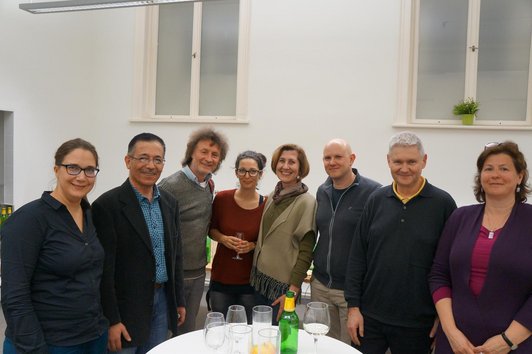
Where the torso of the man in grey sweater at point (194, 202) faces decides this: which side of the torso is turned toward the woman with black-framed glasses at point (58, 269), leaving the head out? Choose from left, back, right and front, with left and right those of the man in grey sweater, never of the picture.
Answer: right

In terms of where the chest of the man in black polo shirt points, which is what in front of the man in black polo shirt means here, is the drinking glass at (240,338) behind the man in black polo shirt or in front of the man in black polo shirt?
in front

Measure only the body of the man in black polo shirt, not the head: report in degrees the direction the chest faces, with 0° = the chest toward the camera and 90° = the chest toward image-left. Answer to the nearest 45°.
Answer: approximately 0°

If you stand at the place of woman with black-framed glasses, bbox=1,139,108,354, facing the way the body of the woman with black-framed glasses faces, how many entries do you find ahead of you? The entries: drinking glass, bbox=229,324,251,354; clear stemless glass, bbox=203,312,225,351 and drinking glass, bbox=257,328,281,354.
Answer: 3

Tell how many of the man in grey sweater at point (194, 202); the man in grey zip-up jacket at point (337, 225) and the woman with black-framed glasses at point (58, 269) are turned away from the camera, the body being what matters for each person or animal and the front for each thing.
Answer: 0

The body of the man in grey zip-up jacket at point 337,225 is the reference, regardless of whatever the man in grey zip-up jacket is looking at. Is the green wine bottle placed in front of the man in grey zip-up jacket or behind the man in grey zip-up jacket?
in front

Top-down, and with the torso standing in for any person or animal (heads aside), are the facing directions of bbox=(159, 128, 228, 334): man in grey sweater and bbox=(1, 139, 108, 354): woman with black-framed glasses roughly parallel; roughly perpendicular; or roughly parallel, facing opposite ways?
roughly parallel

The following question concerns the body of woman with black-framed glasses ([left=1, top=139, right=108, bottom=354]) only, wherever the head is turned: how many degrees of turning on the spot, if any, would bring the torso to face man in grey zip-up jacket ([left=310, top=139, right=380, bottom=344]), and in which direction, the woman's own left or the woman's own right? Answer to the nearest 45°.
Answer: approximately 45° to the woman's own left

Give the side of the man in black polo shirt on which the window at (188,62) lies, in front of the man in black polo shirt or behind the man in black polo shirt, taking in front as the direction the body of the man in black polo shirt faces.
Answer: behind

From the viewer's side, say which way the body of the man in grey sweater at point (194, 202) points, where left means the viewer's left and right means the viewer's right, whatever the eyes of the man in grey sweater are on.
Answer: facing the viewer and to the right of the viewer

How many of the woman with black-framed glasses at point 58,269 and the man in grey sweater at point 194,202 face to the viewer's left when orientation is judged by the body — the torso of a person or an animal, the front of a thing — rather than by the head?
0
